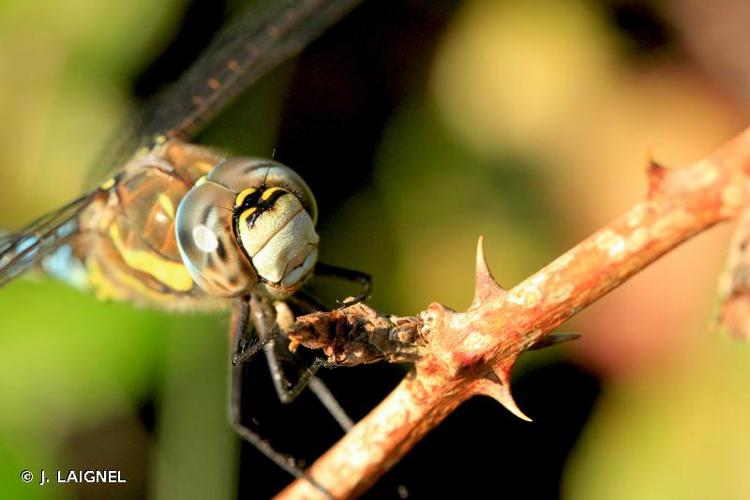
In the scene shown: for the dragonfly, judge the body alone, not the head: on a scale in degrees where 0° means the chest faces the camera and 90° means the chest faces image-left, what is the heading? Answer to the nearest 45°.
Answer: approximately 315°
